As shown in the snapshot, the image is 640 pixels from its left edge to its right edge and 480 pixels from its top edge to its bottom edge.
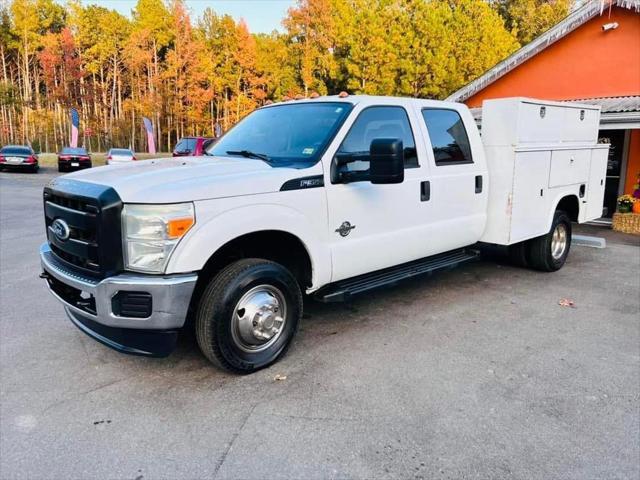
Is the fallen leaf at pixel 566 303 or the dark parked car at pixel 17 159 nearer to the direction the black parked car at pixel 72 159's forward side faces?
the dark parked car

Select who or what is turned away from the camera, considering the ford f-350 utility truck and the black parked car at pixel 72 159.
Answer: the black parked car

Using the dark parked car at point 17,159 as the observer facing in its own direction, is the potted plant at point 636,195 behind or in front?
behind

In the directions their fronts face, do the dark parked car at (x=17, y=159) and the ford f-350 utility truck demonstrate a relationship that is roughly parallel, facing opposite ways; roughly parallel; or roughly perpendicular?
roughly perpendicular

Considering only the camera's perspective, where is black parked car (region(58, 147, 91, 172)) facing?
facing away from the viewer

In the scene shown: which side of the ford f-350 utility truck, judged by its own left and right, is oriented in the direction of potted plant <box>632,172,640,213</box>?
back

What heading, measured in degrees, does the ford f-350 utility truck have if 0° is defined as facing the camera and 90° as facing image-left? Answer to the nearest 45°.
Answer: approximately 45°

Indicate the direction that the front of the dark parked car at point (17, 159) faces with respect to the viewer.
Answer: facing away from the viewer

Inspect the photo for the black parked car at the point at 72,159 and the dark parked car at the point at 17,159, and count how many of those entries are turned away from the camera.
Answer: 2

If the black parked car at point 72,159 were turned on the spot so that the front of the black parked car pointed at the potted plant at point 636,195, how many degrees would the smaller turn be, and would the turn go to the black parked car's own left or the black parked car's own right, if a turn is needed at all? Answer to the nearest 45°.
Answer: approximately 135° to the black parked car's own right

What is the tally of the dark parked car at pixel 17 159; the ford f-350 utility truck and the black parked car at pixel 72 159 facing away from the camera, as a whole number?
2

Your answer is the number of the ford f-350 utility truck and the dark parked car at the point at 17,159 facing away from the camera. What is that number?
1

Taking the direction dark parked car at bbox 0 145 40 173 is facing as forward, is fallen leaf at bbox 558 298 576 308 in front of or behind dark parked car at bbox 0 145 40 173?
behind

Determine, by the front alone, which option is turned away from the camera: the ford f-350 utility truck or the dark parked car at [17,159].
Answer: the dark parked car
